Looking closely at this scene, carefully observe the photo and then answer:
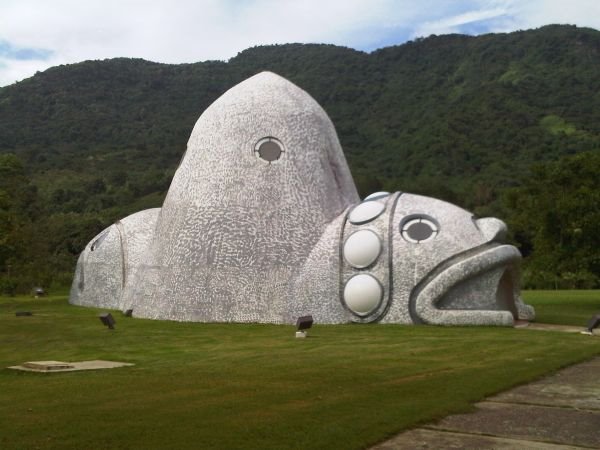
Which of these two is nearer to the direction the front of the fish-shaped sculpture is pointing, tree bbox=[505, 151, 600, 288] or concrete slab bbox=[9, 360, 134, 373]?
the tree

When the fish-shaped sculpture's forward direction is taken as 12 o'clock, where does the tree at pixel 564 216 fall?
The tree is roughly at 11 o'clock from the fish-shaped sculpture.

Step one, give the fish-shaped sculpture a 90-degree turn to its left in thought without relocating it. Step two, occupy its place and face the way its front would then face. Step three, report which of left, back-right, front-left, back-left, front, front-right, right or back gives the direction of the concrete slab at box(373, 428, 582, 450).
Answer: back

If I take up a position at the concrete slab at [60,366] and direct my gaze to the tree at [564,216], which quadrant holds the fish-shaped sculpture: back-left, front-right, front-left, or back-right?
front-left

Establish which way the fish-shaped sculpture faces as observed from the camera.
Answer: facing to the right of the viewer

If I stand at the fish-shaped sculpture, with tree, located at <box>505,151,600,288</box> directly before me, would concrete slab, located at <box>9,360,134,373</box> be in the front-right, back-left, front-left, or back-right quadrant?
back-right

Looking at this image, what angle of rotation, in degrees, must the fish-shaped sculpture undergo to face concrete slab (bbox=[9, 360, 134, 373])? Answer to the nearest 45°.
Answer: approximately 135° to its right
